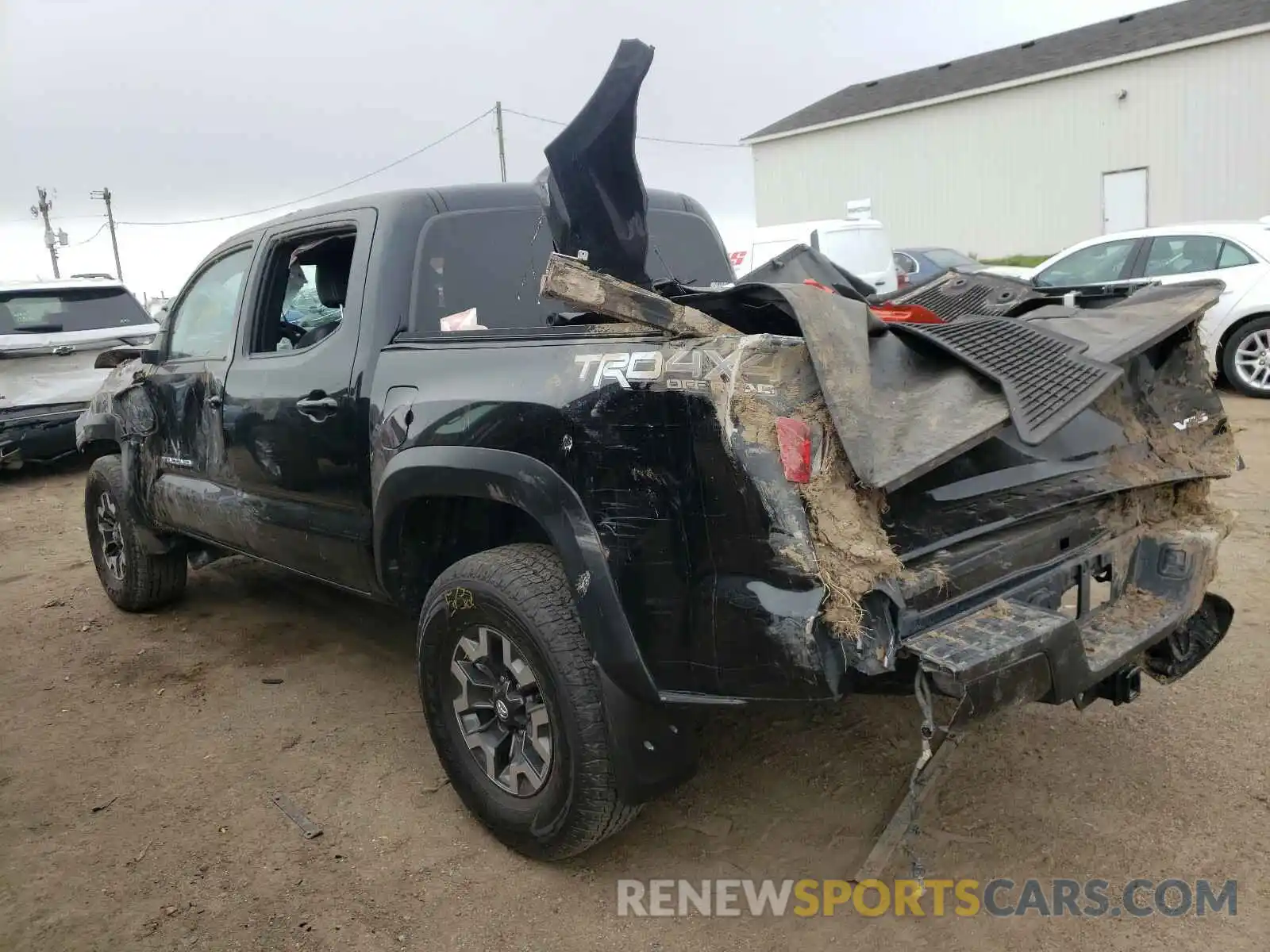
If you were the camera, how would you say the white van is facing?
facing away from the viewer and to the left of the viewer

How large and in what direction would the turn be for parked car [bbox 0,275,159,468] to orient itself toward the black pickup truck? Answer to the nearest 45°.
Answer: approximately 180°

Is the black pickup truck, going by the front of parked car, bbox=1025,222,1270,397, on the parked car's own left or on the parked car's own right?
on the parked car's own left

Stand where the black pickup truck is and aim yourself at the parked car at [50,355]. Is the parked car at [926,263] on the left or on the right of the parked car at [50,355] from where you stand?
right

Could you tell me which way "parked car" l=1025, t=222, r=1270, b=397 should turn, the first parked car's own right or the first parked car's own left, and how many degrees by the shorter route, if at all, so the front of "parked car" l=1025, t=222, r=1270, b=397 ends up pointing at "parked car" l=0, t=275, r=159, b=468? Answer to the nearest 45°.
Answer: approximately 45° to the first parked car's own left

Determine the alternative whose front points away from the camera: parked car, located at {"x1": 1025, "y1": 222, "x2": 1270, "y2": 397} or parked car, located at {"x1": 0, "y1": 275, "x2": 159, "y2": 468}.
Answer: parked car, located at {"x1": 0, "y1": 275, "x2": 159, "y2": 468}

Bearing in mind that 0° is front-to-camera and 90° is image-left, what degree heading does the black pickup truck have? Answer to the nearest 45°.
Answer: approximately 135°

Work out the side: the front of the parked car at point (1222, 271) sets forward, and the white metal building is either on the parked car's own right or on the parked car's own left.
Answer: on the parked car's own right

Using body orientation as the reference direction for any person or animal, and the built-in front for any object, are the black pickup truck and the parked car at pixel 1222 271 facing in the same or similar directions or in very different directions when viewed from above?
same or similar directions

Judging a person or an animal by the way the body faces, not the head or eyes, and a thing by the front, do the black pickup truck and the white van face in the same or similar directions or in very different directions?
same or similar directions

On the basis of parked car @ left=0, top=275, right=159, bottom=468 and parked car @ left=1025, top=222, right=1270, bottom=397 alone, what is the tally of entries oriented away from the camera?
1

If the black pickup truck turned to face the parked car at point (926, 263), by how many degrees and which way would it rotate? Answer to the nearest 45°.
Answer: approximately 45° to its right

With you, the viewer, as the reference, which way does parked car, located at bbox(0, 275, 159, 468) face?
facing away from the viewer

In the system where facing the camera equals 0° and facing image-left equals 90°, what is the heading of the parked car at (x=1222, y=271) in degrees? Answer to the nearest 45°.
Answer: approximately 90°
